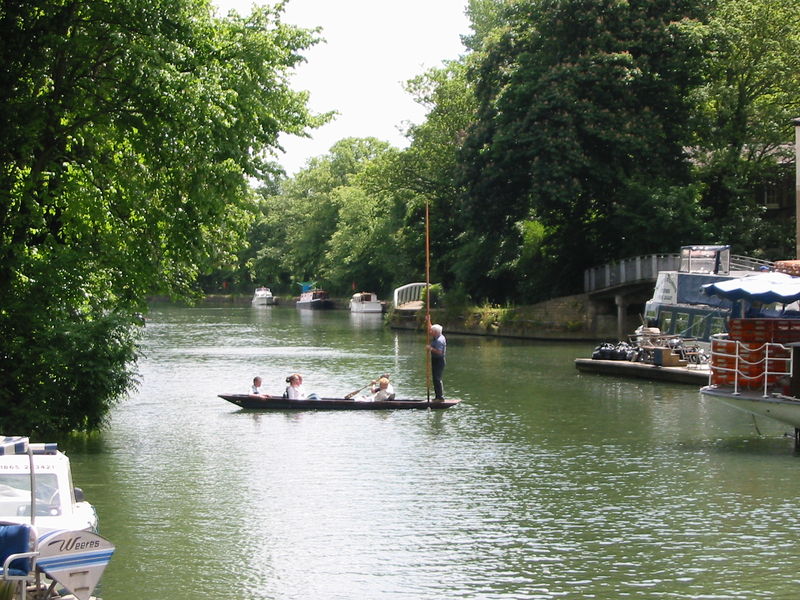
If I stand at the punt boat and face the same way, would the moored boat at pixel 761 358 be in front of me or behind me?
behind

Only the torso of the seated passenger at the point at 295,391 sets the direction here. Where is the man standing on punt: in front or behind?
in front

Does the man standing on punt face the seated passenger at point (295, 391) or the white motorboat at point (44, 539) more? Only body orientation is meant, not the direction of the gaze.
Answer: the seated passenger

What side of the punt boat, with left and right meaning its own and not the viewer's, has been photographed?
left

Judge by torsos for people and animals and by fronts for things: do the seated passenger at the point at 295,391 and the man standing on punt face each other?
yes

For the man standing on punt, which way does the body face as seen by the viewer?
to the viewer's left

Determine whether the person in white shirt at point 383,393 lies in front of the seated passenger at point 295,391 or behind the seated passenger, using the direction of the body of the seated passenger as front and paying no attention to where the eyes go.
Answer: in front

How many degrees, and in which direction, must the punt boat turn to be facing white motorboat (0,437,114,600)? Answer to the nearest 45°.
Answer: approximately 90° to its left

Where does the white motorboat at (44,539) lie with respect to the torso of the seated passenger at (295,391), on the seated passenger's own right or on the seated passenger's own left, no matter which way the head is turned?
on the seated passenger's own right

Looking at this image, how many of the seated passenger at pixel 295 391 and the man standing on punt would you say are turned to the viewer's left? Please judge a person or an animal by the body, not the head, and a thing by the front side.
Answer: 1

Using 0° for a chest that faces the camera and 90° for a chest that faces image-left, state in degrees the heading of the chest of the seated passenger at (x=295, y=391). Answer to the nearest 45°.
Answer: approximately 270°
